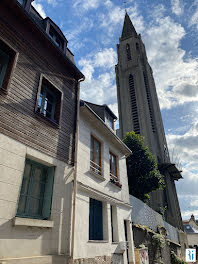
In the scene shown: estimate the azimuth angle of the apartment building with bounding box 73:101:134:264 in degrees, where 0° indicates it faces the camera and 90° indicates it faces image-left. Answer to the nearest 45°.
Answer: approximately 315°

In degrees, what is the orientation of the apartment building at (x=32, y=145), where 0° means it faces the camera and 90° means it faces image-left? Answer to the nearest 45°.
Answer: approximately 315°
